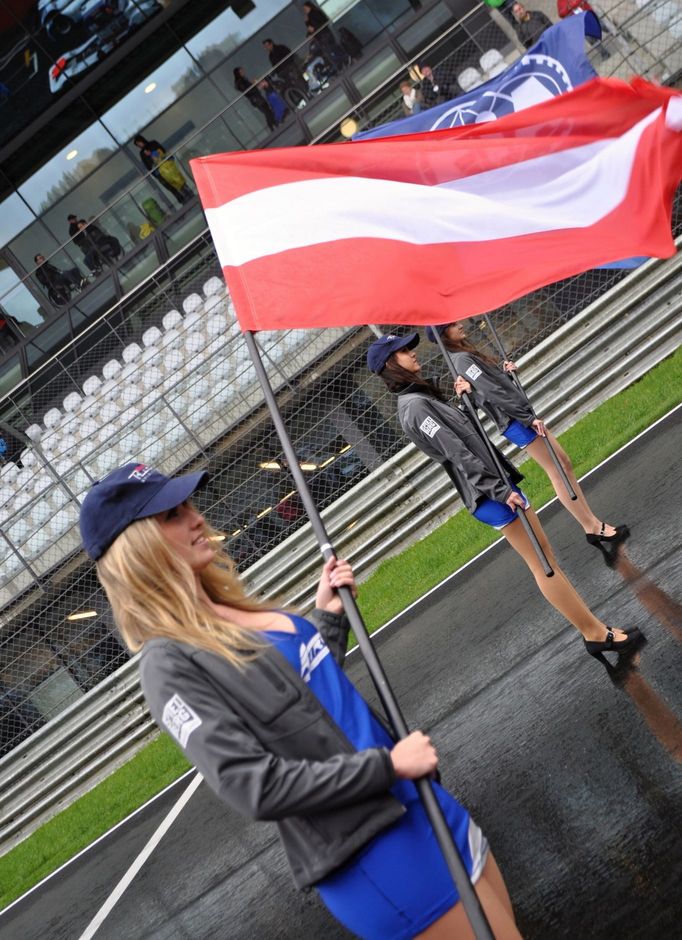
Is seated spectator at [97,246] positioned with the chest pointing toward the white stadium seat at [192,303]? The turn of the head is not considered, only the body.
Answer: yes

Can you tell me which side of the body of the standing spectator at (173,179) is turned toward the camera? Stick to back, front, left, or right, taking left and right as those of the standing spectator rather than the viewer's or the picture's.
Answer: front

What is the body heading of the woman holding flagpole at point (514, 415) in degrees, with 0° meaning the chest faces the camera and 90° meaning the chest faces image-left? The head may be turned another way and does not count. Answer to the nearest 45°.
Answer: approximately 270°

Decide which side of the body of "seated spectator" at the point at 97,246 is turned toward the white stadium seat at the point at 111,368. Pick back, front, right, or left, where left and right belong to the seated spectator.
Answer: front

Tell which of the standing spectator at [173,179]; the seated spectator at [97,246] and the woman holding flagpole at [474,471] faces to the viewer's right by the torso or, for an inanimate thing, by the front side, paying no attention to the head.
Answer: the woman holding flagpole

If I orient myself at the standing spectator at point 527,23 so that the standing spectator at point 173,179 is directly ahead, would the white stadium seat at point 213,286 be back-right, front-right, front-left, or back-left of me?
front-left

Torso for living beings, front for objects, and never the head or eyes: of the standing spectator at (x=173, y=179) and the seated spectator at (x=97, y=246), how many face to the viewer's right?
0

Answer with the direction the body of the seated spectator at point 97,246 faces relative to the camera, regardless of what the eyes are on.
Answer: toward the camera

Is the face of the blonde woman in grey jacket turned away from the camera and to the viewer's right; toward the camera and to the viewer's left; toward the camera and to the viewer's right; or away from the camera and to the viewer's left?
toward the camera and to the viewer's right
